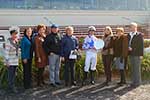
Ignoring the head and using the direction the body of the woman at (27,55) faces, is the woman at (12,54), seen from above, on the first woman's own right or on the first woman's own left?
on the first woman's own right

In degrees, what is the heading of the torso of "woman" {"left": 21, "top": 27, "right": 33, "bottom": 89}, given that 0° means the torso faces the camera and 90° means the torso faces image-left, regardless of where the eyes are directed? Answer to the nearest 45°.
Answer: approximately 315°

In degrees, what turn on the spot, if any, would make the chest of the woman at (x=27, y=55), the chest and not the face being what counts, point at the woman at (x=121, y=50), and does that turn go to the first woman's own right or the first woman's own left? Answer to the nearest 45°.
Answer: approximately 45° to the first woman's own left

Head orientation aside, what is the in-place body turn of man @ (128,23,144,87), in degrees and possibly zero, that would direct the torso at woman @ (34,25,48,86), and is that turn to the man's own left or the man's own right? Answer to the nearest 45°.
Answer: approximately 45° to the man's own right

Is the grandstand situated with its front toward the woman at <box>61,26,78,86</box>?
yes

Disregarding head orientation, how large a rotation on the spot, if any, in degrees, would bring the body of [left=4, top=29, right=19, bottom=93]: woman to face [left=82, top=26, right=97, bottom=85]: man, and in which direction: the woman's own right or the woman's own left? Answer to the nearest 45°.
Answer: approximately 45° to the woman's own left

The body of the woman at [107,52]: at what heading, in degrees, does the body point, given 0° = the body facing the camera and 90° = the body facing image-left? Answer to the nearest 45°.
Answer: approximately 45°
